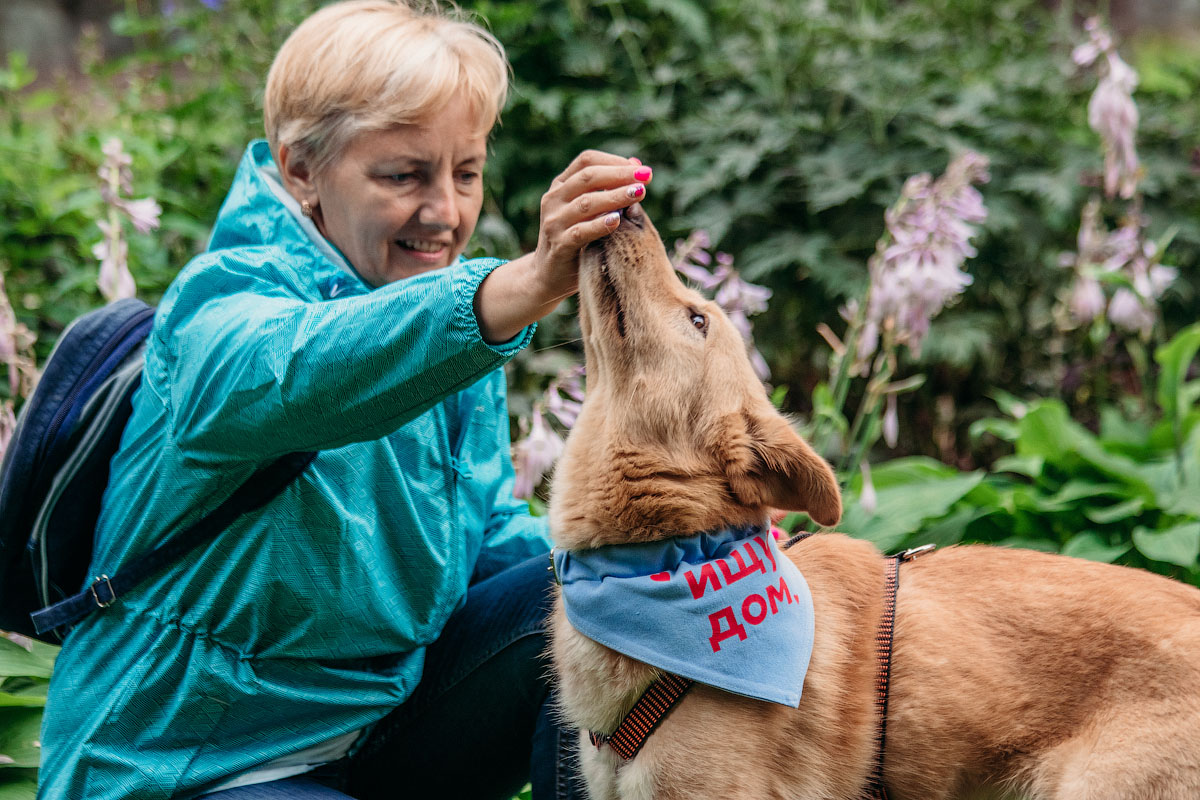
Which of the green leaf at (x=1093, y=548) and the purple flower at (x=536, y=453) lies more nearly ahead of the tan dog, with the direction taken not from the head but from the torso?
the purple flower

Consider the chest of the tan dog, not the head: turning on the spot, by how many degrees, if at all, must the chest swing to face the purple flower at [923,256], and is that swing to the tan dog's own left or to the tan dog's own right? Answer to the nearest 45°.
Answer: approximately 90° to the tan dog's own right

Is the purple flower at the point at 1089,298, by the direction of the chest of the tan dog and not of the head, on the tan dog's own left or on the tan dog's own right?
on the tan dog's own right

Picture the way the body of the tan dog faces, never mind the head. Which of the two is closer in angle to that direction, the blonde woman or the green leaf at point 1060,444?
the blonde woman

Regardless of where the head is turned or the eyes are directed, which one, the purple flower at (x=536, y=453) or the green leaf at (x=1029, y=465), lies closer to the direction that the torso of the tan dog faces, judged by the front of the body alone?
the purple flower

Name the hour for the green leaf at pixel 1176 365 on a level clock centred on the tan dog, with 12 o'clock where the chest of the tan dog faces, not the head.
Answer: The green leaf is roughly at 4 o'clock from the tan dog.

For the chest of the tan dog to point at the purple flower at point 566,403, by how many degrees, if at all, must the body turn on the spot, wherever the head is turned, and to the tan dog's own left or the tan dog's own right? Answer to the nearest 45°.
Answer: approximately 45° to the tan dog's own right

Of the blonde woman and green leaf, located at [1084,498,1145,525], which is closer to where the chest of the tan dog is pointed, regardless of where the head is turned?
the blonde woman

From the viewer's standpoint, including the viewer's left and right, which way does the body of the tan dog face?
facing to the left of the viewer

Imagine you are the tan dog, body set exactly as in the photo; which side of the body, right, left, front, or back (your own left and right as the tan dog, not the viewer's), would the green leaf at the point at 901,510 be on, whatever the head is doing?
right

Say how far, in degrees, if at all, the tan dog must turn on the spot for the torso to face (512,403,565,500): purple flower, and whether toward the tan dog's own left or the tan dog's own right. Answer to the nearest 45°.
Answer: approximately 45° to the tan dog's own right
